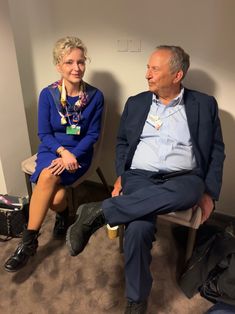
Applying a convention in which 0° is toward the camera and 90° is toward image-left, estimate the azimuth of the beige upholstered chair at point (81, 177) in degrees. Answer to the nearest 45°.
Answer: approximately 45°

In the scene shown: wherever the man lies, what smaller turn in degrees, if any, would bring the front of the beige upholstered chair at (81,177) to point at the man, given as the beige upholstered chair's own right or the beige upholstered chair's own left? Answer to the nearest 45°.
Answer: approximately 90° to the beige upholstered chair's own left

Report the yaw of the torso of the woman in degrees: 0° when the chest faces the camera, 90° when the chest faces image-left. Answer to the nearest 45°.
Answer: approximately 45°

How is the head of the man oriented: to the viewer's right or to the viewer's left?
to the viewer's left
